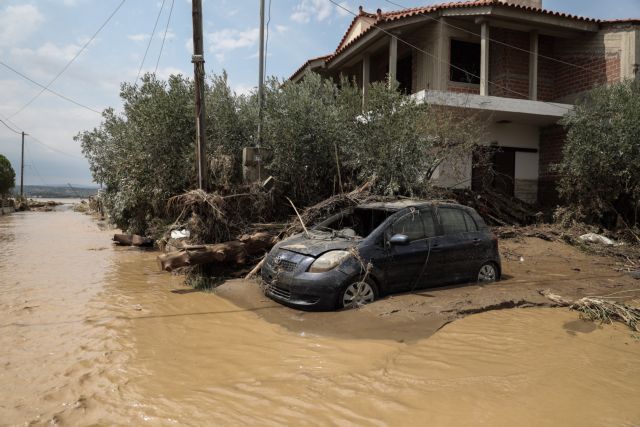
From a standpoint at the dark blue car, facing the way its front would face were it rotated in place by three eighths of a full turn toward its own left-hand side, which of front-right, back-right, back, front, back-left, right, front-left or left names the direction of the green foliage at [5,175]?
back-left

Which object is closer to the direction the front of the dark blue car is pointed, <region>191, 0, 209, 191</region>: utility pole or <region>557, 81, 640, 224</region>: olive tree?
the utility pole

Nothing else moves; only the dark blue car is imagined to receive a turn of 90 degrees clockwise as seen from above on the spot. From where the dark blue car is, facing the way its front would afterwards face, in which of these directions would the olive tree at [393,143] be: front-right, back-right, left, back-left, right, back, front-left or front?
front-right

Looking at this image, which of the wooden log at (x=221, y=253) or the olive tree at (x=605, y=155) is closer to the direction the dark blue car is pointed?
the wooden log

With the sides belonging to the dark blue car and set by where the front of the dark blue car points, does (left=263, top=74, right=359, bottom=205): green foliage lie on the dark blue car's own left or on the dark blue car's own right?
on the dark blue car's own right

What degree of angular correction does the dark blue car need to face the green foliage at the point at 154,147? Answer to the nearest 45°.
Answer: approximately 90° to its right

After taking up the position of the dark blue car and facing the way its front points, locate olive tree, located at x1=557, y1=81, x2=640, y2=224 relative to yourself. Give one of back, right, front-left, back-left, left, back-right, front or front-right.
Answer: back

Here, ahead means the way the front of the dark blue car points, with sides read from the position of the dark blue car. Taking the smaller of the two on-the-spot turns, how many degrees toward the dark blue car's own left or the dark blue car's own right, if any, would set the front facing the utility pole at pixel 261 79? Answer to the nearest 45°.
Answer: approximately 90° to the dark blue car's own right

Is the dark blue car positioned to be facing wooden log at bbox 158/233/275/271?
no

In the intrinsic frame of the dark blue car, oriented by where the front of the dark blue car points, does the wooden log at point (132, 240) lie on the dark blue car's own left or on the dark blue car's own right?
on the dark blue car's own right

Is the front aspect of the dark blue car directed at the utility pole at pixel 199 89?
no

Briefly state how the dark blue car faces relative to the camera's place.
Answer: facing the viewer and to the left of the viewer
